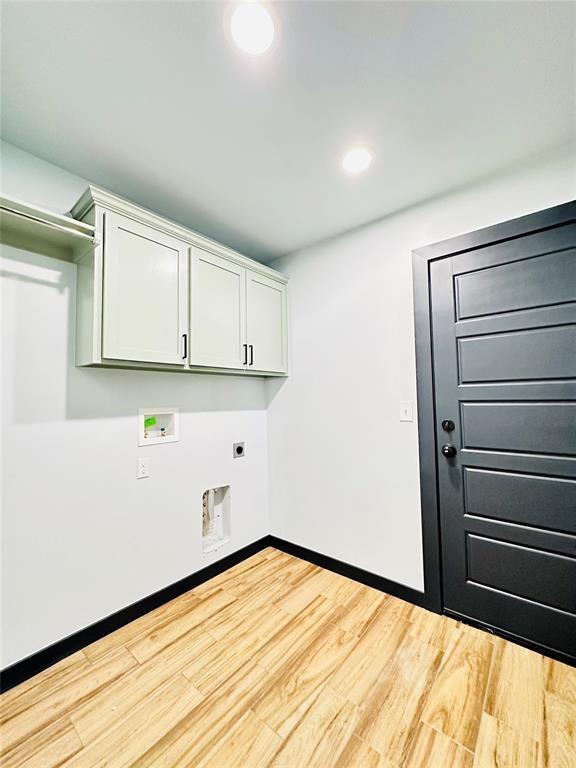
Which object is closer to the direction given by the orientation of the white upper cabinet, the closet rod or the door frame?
the door frame

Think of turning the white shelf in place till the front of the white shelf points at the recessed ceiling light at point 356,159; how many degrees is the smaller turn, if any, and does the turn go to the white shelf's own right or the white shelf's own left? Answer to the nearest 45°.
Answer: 0° — it already faces it

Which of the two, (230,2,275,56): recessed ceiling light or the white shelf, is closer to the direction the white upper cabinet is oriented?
the recessed ceiling light

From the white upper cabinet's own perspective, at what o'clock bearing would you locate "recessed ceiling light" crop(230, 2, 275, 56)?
The recessed ceiling light is roughly at 1 o'clock from the white upper cabinet.

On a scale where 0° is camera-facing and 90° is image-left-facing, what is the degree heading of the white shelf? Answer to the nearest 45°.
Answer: approximately 315°

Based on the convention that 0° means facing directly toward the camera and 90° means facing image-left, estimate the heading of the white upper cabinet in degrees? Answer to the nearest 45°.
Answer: approximately 315°

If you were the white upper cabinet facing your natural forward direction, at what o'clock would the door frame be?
The door frame is roughly at 11 o'clock from the white upper cabinet.

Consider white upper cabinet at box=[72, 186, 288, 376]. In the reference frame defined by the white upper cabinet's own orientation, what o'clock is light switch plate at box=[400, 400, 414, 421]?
The light switch plate is roughly at 11 o'clock from the white upper cabinet.
